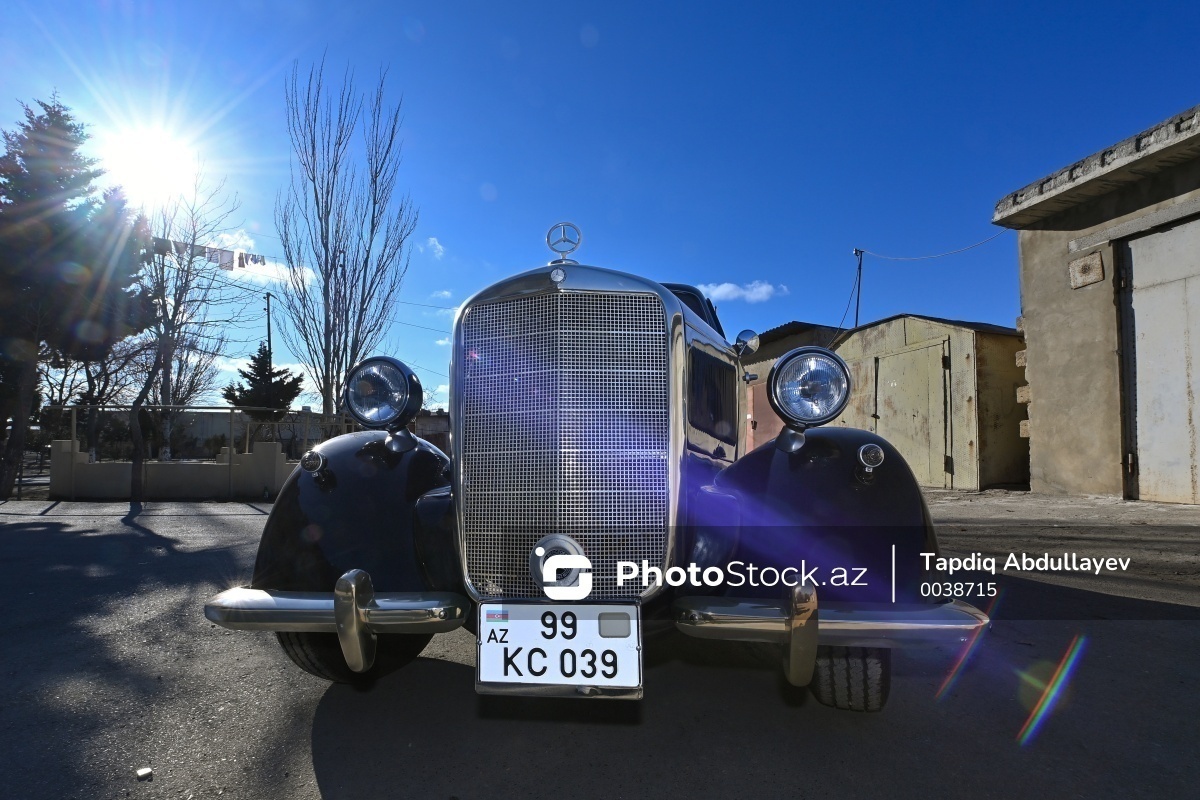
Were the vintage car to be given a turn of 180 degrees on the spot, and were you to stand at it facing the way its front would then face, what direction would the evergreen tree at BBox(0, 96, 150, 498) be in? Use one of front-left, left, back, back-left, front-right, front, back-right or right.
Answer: front-left

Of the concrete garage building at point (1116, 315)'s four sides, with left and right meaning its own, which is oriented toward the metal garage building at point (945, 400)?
right

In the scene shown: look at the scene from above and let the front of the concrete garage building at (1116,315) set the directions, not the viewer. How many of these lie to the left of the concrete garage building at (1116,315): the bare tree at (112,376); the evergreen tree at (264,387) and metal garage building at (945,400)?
0

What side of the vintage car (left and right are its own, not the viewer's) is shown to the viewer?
front

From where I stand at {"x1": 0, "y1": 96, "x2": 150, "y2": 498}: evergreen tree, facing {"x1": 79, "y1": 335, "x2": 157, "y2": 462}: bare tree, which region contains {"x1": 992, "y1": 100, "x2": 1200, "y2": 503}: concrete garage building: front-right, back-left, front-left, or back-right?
back-right

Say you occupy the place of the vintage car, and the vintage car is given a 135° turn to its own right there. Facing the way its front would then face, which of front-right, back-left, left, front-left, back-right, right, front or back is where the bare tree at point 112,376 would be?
front

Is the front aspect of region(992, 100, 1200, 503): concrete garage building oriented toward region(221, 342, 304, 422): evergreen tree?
no

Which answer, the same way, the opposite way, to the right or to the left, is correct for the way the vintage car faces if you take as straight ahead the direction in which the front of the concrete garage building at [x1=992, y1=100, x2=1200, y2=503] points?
to the left

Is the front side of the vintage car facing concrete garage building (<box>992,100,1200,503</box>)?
no

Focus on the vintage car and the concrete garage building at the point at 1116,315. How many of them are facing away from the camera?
0

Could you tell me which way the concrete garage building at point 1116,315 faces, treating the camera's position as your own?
facing the viewer and to the left of the viewer

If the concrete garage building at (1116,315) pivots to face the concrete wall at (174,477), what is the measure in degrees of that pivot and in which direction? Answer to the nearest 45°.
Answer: approximately 45° to its right

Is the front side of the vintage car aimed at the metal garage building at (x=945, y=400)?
no
